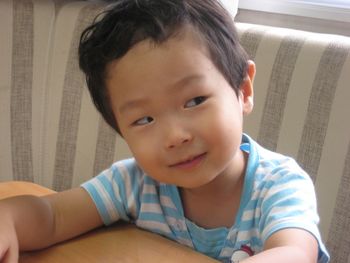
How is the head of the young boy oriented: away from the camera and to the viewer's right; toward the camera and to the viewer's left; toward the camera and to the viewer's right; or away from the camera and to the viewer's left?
toward the camera and to the viewer's left

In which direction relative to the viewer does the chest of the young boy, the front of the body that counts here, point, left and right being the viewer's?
facing the viewer
